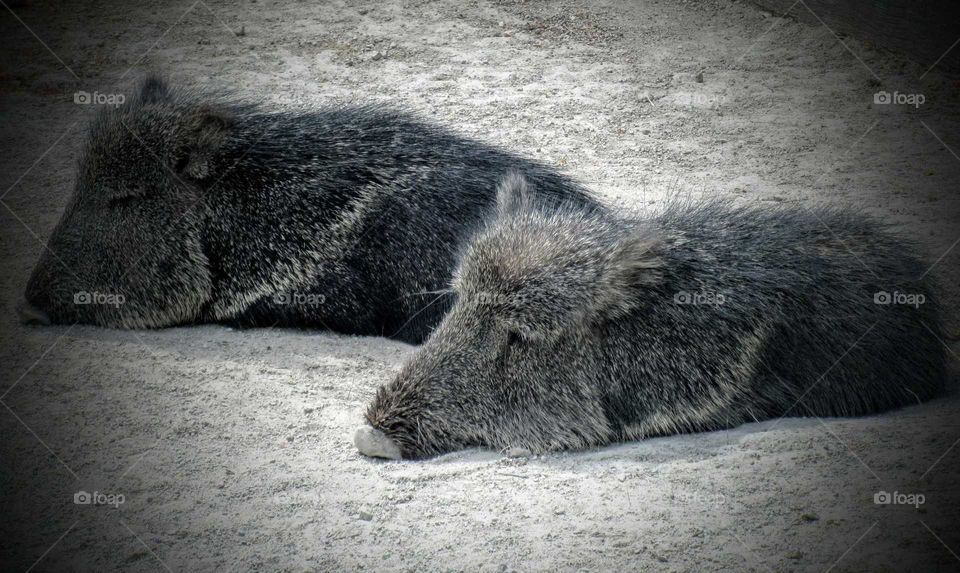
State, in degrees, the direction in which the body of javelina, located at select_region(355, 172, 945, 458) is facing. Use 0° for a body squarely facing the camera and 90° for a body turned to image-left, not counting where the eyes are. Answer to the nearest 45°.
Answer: approximately 90°

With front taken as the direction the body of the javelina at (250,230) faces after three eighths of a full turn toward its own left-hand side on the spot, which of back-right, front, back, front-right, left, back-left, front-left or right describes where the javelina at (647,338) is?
front

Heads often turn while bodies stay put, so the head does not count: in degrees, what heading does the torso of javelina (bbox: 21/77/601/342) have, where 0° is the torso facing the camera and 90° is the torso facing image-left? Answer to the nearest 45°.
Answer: approximately 90°
